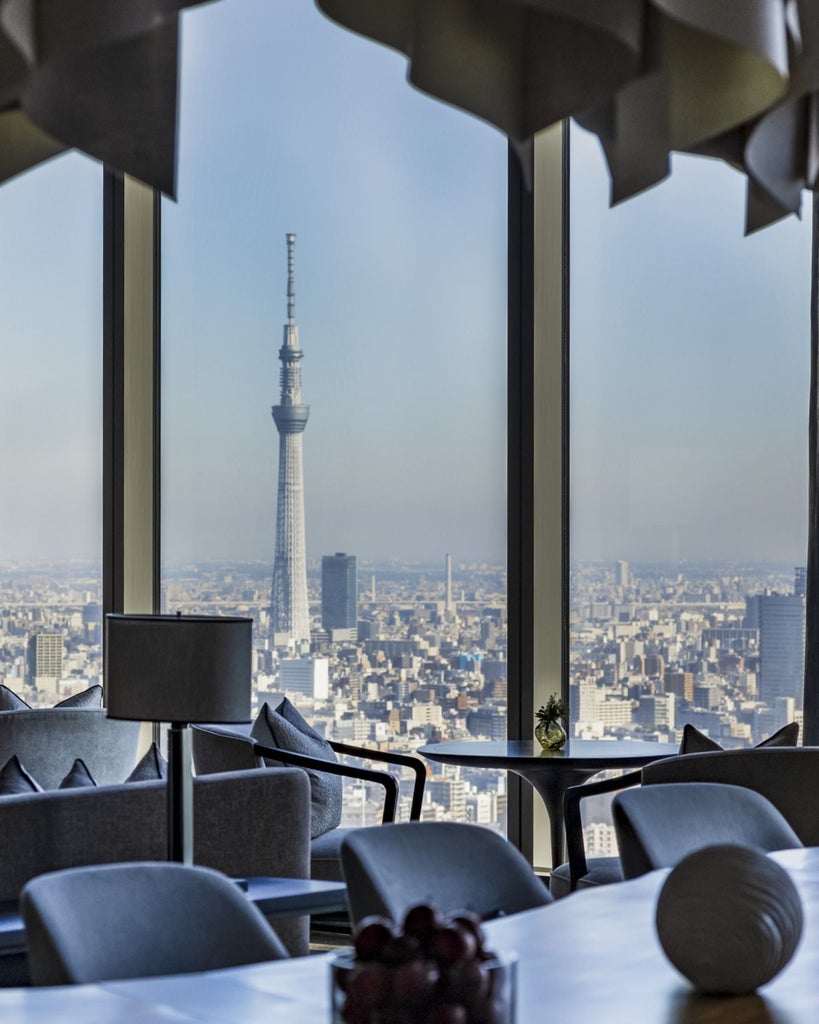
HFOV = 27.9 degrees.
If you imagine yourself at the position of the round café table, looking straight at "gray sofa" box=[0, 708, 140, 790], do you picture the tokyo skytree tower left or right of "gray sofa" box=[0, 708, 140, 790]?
right

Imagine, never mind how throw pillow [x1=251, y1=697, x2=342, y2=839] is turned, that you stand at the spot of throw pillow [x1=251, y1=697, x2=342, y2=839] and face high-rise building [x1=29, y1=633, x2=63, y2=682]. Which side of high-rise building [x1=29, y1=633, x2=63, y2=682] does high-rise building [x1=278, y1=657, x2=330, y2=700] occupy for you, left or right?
right

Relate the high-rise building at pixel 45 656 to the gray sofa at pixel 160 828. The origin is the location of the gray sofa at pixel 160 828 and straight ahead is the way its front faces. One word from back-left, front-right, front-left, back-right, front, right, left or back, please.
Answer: front-right

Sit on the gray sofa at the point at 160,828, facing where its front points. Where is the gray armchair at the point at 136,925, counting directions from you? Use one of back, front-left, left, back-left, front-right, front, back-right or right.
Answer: back-left

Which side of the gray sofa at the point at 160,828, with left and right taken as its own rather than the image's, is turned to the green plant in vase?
right

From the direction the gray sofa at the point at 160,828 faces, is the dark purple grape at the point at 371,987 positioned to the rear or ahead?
to the rear
